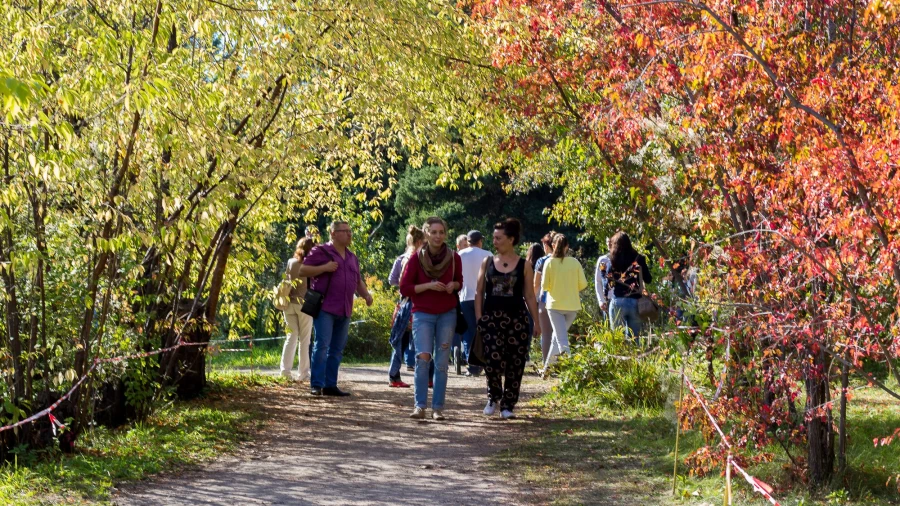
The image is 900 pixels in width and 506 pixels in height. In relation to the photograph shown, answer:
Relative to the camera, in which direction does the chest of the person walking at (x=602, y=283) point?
away from the camera

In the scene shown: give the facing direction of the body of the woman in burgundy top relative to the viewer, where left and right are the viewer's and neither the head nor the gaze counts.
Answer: facing the viewer

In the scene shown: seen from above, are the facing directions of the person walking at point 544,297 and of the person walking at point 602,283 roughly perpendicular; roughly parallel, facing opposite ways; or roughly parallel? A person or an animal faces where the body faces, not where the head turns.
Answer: roughly parallel

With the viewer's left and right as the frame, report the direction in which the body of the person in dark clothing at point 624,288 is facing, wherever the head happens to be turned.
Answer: facing away from the viewer

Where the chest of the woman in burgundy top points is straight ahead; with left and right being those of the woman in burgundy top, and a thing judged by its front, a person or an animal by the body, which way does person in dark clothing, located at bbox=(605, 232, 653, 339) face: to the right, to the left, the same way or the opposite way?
the opposite way

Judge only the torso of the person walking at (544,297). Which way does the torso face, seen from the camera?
away from the camera

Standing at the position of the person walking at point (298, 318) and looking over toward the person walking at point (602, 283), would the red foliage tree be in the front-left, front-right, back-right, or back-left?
front-right

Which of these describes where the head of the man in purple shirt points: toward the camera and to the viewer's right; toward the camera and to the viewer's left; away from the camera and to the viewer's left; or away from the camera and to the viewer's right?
toward the camera and to the viewer's right

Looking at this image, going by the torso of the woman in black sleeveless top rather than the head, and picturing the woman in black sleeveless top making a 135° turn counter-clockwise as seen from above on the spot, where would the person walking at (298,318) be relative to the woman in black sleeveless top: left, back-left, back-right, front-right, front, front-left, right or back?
left

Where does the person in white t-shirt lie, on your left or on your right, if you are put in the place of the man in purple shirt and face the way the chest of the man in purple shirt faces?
on your left

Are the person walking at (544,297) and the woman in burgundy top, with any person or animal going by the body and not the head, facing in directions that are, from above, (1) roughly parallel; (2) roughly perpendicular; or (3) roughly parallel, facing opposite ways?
roughly parallel, facing opposite ways

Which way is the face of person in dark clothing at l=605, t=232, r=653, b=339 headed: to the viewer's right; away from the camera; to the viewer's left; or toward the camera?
away from the camera

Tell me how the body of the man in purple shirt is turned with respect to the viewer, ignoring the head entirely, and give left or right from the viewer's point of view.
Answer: facing the viewer and to the right of the viewer

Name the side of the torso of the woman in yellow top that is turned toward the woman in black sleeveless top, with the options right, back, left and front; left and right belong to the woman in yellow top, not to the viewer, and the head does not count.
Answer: back

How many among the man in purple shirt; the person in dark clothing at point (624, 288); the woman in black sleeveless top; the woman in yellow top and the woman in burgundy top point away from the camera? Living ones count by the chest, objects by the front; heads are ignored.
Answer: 2

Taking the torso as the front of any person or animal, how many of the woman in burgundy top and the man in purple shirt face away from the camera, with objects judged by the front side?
0

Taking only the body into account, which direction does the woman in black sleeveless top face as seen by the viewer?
toward the camera
